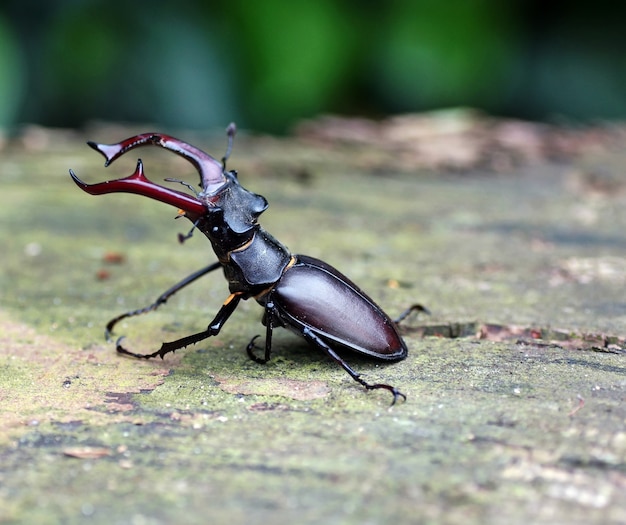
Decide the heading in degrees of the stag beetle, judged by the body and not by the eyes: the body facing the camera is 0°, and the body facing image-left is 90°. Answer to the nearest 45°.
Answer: approximately 90°
